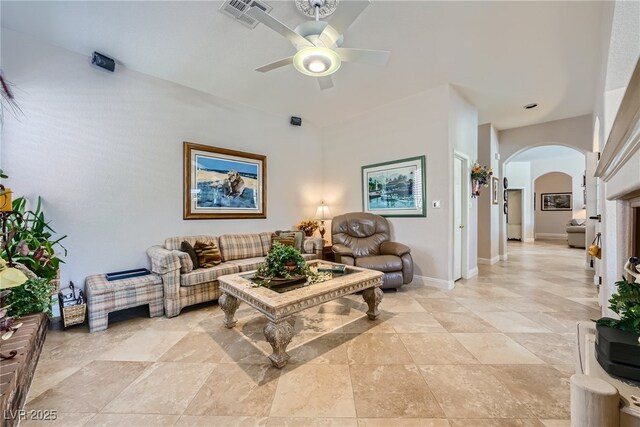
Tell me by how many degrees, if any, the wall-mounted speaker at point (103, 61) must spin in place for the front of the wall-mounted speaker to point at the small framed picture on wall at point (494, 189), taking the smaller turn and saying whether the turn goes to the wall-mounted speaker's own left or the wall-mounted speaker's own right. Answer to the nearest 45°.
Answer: approximately 45° to the wall-mounted speaker's own left

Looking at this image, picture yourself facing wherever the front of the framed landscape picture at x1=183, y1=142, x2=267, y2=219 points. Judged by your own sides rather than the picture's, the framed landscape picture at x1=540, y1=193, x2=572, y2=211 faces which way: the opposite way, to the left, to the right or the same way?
to the right

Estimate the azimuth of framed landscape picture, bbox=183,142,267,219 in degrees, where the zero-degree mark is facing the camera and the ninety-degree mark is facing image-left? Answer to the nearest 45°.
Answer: approximately 315°

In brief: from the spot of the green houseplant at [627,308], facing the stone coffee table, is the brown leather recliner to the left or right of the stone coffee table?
right

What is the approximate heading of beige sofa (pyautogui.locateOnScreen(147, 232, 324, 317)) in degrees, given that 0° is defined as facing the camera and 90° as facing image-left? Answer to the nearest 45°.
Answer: approximately 315°

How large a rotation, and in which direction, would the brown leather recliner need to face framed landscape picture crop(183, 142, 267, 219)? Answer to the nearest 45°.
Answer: approximately 135° to its right

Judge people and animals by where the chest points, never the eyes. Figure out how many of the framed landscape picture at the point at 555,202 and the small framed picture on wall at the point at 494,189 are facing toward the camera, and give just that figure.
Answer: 1

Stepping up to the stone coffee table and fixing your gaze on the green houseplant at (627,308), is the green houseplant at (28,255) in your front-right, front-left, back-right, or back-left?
back-right

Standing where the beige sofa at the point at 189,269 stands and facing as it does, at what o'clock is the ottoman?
The ottoman is roughly at 4 o'clock from the beige sofa.
